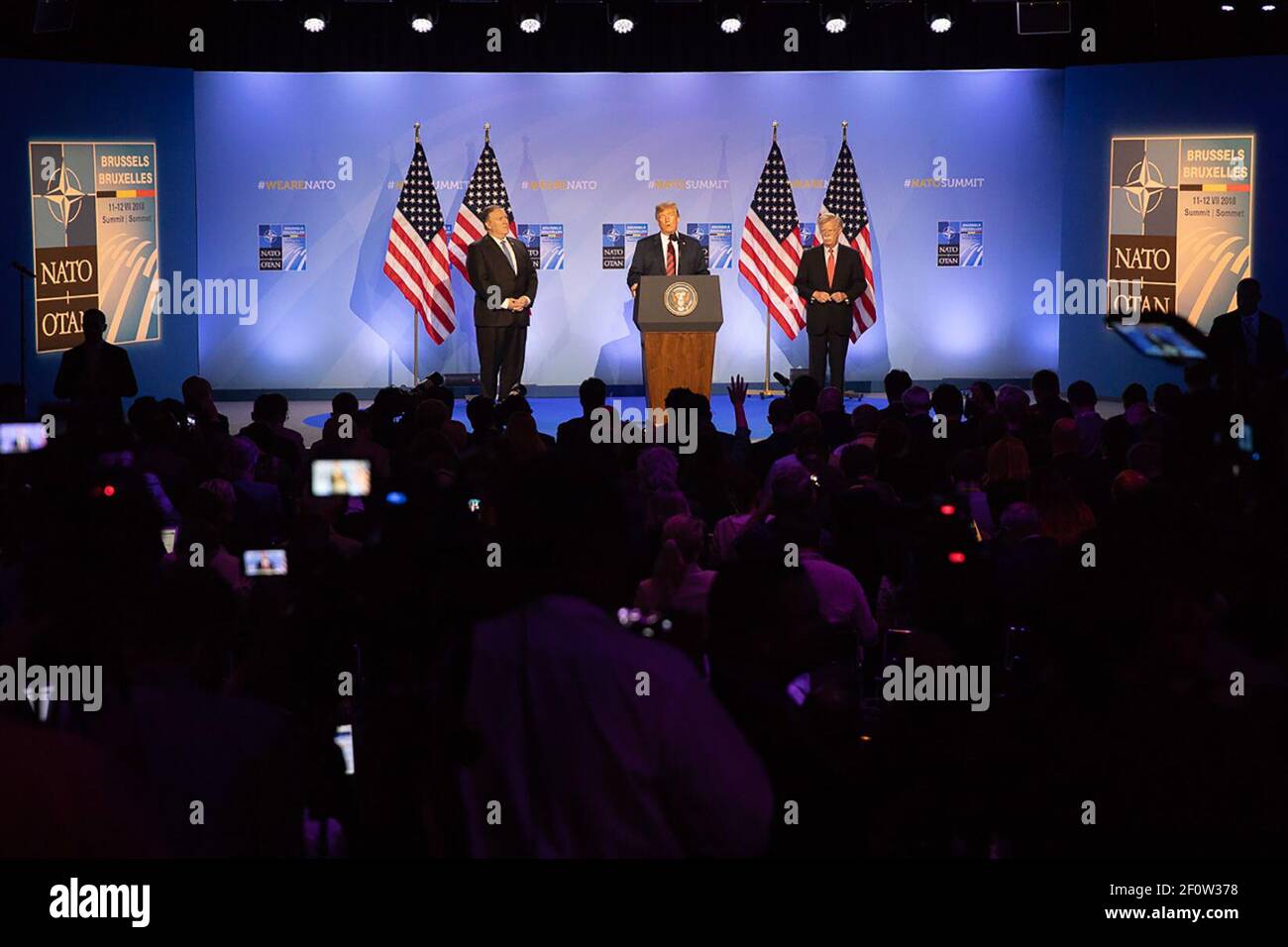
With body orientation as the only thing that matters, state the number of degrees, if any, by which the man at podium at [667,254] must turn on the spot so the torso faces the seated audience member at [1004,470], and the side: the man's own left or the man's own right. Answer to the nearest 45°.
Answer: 0° — they already face them

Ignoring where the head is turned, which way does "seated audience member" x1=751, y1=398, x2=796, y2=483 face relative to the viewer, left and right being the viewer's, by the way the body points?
facing away from the viewer

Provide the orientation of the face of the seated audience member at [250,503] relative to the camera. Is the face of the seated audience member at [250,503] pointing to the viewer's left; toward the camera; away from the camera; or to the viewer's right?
away from the camera

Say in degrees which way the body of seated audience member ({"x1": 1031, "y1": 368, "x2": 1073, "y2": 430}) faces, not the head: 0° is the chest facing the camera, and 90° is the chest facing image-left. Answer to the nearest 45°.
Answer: approximately 180°

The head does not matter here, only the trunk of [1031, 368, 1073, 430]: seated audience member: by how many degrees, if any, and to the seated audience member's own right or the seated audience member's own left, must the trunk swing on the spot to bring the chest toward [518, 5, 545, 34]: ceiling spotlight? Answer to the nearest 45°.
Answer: approximately 45° to the seated audience member's own left

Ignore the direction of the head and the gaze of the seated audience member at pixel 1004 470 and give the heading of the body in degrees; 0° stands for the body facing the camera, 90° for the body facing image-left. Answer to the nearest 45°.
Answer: approximately 180°

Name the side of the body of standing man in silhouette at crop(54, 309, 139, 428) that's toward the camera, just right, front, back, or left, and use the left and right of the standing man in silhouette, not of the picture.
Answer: back

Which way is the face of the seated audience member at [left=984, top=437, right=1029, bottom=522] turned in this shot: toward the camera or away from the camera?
away from the camera

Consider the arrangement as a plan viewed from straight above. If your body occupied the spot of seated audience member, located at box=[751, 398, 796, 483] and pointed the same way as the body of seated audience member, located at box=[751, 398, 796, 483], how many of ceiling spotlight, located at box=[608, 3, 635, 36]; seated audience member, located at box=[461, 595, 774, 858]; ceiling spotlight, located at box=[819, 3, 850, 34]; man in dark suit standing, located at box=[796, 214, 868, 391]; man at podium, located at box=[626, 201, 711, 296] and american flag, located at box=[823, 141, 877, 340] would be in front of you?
5

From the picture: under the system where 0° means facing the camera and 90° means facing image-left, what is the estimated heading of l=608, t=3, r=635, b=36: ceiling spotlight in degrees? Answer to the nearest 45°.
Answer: approximately 0°

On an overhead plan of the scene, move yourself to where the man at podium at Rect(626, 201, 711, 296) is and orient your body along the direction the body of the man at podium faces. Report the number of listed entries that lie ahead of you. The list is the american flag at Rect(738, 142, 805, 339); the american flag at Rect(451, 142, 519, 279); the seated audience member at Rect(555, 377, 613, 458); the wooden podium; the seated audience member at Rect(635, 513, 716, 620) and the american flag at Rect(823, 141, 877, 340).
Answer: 3

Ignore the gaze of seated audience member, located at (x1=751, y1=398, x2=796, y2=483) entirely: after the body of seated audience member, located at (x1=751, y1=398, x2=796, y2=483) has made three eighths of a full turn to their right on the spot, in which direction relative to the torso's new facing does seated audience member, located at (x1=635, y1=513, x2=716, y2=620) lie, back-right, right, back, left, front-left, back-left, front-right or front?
front-right

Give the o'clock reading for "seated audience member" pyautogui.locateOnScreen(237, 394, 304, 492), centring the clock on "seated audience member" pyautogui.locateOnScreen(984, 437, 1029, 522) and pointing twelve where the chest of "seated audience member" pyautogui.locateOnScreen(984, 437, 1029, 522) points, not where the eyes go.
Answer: "seated audience member" pyautogui.locateOnScreen(237, 394, 304, 492) is roughly at 9 o'clock from "seated audience member" pyautogui.locateOnScreen(984, 437, 1029, 522).
